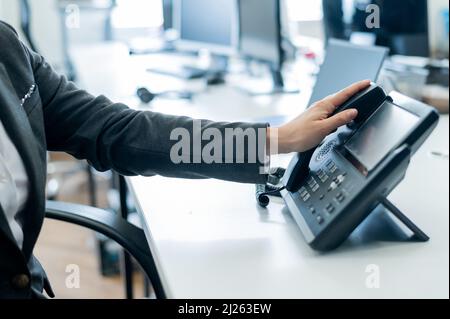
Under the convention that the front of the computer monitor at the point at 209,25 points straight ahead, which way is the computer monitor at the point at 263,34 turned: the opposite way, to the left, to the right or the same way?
the same way

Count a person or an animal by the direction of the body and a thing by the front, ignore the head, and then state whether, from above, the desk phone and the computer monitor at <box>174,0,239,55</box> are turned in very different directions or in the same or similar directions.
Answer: same or similar directions

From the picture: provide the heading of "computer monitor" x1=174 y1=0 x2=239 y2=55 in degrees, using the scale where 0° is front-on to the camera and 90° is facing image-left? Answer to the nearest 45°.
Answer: approximately 45°

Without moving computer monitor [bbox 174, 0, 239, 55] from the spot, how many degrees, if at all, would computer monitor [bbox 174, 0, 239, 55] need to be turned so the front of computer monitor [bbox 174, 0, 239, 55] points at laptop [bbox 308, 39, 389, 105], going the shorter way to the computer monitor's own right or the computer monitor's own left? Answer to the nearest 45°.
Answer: approximately 45° to the computer monitor's own left

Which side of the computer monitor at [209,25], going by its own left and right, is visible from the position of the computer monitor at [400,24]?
left

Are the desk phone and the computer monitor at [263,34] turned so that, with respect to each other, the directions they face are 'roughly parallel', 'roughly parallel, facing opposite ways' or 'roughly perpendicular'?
roughly parallel

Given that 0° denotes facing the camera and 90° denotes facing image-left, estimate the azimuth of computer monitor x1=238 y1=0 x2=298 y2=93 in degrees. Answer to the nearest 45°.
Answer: approximately 45°

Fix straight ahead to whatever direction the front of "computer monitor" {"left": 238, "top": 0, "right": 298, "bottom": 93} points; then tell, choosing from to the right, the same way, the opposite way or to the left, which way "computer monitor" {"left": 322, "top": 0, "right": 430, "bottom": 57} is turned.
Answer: the same way

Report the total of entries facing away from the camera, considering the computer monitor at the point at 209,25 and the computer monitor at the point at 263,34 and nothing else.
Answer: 0

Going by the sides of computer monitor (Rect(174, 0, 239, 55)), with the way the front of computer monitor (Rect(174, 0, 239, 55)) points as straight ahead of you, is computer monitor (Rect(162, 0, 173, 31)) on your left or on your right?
on your right

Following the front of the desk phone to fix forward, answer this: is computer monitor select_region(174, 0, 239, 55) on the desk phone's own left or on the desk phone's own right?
on the desk phone's own right

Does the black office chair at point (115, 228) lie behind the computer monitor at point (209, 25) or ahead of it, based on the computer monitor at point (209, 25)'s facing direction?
ahead

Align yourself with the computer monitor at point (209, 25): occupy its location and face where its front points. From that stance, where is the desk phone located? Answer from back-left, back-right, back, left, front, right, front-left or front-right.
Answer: front-left

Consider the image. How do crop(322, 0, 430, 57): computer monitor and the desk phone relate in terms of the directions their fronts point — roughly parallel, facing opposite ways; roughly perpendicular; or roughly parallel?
roughly perpendicular

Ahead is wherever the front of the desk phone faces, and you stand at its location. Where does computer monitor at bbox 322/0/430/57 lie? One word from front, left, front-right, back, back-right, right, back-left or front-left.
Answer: back-right

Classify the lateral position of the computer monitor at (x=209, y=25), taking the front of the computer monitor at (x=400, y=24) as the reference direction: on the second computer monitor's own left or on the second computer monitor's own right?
on the second computer monitor's own right
